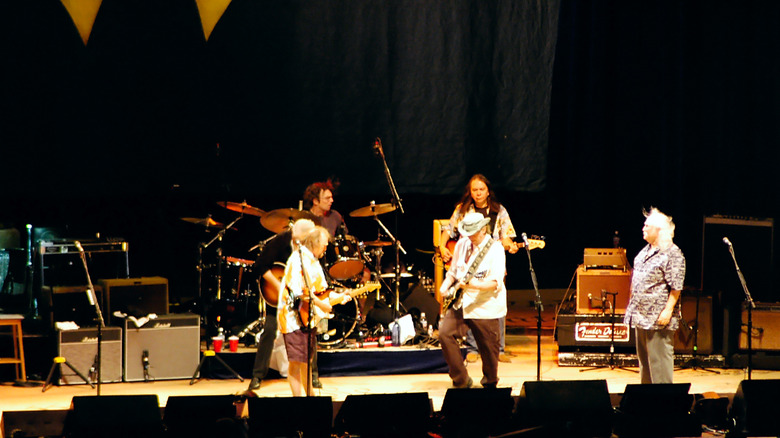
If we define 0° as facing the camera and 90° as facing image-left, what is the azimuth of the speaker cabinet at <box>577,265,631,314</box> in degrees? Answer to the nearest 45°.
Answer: approximately 0°

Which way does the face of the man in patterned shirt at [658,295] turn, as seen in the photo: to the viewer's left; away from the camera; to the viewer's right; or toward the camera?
to the viewer's left

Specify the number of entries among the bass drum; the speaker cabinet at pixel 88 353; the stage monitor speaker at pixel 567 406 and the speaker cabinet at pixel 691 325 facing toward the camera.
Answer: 3

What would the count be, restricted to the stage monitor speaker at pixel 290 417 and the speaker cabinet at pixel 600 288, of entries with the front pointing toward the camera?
1

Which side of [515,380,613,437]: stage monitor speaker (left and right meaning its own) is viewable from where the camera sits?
back

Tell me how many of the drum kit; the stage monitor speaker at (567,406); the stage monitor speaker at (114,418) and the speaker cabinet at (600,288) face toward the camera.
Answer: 2

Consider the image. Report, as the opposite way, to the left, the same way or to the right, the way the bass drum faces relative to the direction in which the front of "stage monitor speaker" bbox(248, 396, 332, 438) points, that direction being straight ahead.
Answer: the opposite way

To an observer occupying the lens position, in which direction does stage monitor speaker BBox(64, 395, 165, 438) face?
facing away from the viewer

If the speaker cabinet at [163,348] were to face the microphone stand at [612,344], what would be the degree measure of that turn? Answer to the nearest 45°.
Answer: approximately 90° to its left

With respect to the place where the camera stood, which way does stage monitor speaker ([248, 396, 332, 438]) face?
facing away from the viewer

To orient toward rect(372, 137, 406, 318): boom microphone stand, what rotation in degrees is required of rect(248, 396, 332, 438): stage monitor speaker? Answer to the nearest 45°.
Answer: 0° — it already faces it

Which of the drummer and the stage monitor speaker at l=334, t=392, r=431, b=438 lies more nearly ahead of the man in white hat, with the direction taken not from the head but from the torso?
the stage monitor speaker
